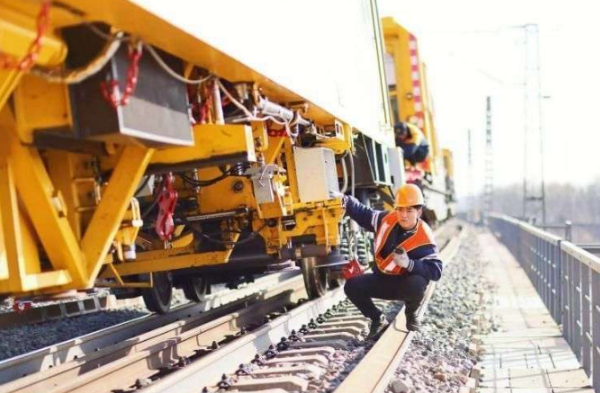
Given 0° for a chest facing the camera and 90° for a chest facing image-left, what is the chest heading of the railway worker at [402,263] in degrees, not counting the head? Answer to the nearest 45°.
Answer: approximately 45°

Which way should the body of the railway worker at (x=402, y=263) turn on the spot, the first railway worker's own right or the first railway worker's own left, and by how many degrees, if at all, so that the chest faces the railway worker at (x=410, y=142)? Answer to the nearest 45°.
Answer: approximately 135° to the first railway worker's own right

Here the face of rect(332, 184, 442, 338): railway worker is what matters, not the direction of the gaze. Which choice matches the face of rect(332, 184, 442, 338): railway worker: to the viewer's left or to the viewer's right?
to the viewer's left
